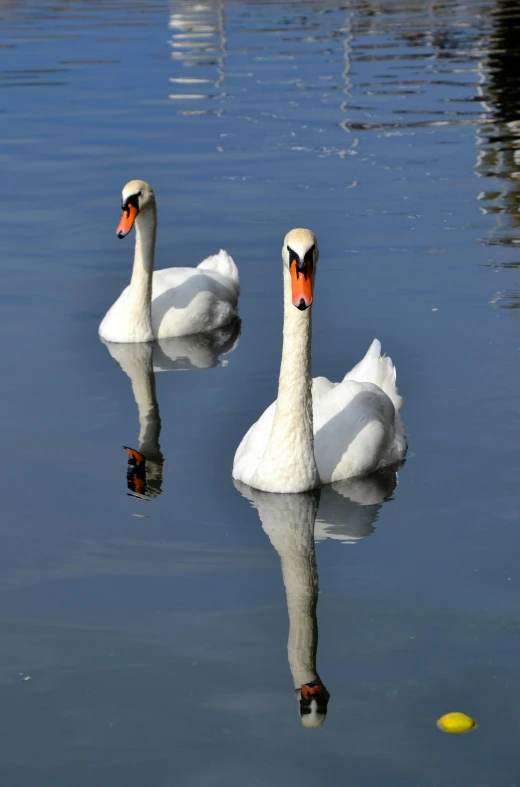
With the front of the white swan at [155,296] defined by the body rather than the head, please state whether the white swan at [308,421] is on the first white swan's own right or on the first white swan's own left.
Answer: on the first white swan's own left

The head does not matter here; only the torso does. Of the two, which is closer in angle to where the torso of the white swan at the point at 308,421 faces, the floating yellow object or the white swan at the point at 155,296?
the floating yellow object

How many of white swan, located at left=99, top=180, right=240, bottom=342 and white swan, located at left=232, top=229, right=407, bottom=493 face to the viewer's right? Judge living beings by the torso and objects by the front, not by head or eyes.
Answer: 0

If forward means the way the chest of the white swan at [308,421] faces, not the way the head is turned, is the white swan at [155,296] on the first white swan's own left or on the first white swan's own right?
on the first white swan's own right

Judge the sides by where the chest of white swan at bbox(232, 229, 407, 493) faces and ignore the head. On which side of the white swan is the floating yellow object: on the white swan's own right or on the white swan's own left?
on the white swan's own left

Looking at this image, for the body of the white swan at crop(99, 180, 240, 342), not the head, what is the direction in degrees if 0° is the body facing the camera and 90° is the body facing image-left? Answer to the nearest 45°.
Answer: approximately 45°

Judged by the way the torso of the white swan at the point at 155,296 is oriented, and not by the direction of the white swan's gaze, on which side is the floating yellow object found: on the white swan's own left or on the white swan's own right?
on the white swan's own left

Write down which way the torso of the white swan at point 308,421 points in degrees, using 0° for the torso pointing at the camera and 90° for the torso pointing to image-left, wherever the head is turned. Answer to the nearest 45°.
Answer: approximately 45°
